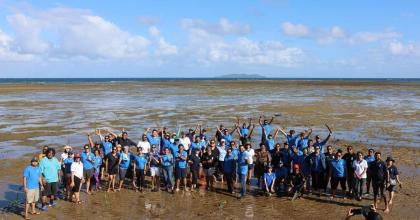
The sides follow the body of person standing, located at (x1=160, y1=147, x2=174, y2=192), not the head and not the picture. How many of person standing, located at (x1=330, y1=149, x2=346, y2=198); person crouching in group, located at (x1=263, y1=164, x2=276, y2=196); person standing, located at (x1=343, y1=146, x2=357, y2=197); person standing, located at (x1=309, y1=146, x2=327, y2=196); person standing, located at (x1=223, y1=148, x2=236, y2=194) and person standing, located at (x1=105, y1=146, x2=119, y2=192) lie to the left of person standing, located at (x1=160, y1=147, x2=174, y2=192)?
5

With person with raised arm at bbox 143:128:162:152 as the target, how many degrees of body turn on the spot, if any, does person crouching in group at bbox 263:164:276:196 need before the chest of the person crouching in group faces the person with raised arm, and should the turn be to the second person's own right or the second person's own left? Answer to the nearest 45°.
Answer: approximately 90° to the second person's own right

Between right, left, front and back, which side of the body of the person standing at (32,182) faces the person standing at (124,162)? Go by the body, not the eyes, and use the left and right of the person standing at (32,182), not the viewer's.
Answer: left

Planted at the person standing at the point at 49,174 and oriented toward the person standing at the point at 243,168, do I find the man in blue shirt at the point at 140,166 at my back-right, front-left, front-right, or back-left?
front-left

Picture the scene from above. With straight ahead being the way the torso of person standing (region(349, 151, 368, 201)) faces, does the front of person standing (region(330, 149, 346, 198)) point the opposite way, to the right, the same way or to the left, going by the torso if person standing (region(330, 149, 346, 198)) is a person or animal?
the same way

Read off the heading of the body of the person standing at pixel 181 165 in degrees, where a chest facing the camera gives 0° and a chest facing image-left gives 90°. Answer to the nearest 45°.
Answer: approximately 0°

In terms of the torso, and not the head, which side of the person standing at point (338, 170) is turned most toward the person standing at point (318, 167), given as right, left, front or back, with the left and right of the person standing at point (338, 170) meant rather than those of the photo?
right

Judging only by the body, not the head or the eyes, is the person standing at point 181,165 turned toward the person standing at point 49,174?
no

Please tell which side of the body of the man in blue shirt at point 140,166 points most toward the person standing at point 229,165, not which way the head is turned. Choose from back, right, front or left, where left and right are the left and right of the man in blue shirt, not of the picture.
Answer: left

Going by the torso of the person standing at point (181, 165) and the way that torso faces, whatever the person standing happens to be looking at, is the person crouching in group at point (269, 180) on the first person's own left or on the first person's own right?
on the first person's own left

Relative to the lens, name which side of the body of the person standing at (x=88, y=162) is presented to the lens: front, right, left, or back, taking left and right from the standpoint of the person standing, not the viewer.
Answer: front

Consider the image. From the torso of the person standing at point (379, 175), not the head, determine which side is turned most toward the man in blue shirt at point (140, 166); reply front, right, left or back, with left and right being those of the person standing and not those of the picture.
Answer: right

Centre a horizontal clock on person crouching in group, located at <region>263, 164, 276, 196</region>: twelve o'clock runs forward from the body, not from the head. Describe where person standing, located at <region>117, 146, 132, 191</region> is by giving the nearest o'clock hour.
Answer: The person standing is roughly at 3 o'clock from the person crouching in group.

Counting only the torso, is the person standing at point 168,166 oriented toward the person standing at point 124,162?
no

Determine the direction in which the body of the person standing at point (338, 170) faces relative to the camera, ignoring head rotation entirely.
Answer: toward the camera

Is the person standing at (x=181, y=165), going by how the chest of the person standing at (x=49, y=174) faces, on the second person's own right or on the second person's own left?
on the second person's own left
